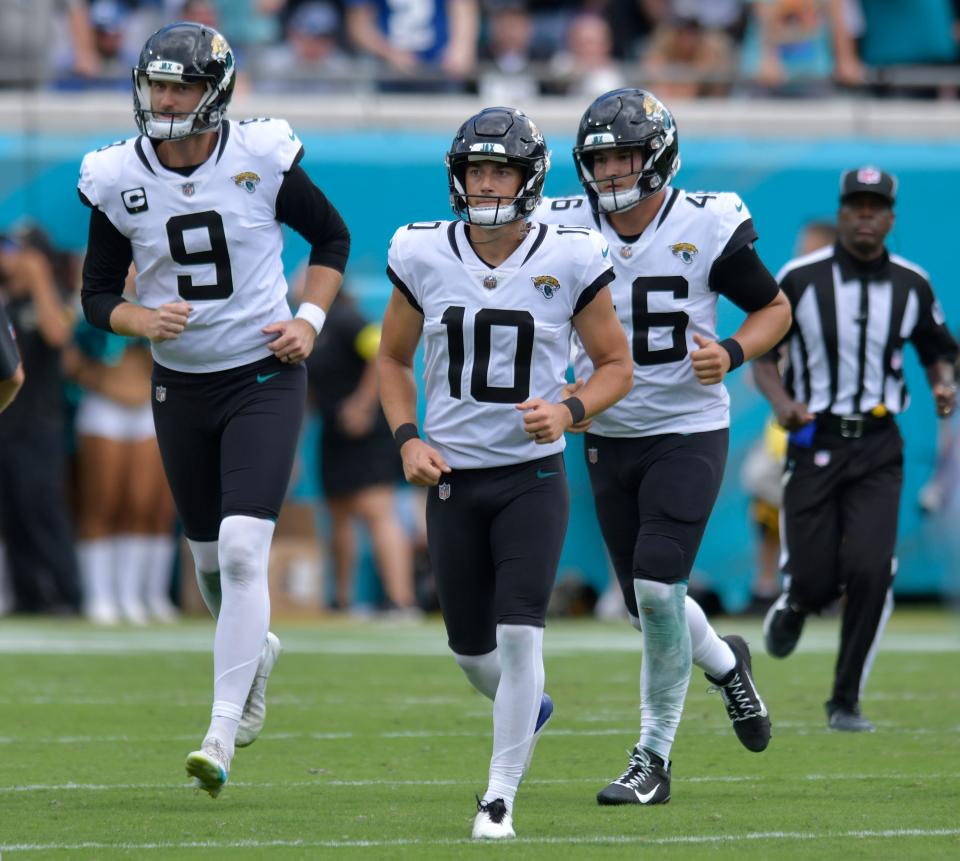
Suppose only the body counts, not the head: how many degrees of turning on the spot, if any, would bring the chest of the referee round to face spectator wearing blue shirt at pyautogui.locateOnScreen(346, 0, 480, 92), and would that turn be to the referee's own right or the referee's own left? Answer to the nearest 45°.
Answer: approximately 135° to the referee's own right

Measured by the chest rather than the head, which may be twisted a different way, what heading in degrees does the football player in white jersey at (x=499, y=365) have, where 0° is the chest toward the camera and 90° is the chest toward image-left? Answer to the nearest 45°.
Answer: approximately 0°

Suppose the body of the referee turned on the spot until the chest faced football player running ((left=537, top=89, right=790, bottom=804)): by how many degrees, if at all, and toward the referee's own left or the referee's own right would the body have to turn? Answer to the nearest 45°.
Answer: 0° — they already face them

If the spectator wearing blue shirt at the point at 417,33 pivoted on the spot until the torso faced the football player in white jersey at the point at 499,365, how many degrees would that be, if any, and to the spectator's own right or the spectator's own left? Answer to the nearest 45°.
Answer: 0° — they already face them

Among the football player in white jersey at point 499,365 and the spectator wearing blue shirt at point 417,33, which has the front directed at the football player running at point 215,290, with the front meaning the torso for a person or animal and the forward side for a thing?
the spectator wearing blue shirt

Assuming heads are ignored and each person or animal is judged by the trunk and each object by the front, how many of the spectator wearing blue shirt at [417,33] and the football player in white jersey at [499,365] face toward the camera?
2

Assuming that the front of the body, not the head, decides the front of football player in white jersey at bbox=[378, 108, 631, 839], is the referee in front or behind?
behind

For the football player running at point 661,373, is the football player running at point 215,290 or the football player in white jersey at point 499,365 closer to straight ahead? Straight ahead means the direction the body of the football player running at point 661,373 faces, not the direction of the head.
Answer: the football player in white jersey

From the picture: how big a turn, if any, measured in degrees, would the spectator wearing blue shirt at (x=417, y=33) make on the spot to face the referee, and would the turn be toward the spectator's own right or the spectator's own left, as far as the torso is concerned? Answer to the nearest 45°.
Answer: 0° — they already face them
